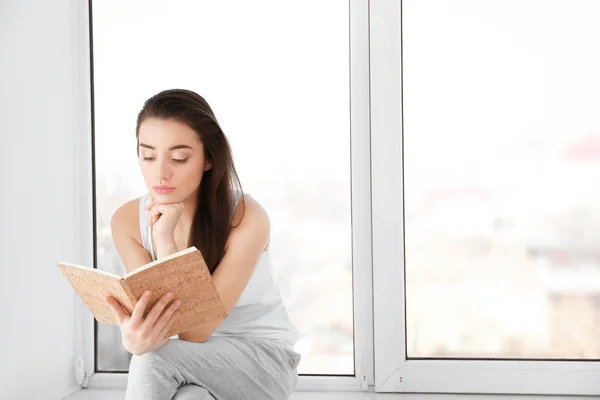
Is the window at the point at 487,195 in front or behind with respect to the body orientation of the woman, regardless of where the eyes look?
behind

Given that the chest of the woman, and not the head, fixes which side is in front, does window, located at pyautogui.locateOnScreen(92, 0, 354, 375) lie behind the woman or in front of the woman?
behind

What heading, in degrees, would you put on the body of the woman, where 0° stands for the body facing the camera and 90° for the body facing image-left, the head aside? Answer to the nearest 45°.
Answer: approximately 45°

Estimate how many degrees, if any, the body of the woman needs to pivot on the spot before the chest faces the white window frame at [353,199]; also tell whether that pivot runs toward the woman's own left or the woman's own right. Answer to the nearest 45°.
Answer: approximately 180°
